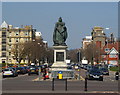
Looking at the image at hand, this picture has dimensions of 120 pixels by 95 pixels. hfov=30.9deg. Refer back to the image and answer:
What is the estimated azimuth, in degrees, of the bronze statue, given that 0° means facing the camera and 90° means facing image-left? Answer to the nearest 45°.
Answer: approximately 0°
